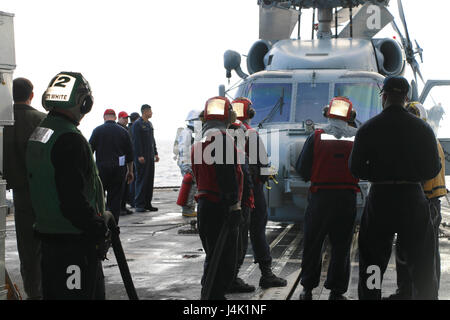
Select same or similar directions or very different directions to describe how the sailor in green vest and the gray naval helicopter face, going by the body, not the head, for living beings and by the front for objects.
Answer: very different directions

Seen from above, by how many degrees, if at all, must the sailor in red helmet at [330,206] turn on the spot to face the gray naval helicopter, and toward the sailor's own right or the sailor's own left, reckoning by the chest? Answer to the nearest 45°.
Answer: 0° — they already face it

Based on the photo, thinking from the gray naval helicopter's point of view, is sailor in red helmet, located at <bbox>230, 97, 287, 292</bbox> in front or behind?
in front

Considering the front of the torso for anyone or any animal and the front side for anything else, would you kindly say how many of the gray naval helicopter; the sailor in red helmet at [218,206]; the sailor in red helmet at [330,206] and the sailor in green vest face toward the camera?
1

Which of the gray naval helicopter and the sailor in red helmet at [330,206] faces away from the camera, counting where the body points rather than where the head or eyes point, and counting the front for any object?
the sailor in red helmet

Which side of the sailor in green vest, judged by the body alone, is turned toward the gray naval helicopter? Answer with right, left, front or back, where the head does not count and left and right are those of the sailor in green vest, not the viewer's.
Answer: front

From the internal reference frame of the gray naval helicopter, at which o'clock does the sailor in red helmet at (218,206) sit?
The sailor in red helmet is roughly at 12 o'clock from the gray naval helicopter.

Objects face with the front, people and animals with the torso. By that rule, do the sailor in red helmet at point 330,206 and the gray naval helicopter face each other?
yes

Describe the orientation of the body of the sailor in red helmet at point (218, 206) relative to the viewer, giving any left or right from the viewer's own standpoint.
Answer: facing away from the viewer and to the right of the viewer

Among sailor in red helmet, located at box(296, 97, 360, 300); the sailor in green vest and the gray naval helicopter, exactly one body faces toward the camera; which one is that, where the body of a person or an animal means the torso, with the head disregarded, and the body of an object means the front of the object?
the gray naval helicopter

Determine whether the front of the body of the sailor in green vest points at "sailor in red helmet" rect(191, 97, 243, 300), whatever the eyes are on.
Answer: yes

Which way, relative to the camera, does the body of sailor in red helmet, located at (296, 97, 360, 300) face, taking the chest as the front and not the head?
away from the camera

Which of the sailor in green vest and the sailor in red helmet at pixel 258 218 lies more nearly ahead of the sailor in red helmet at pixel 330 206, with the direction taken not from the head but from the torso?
the sailor in red helmet

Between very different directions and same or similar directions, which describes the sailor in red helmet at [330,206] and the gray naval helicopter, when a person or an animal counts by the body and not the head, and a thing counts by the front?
very different directions
